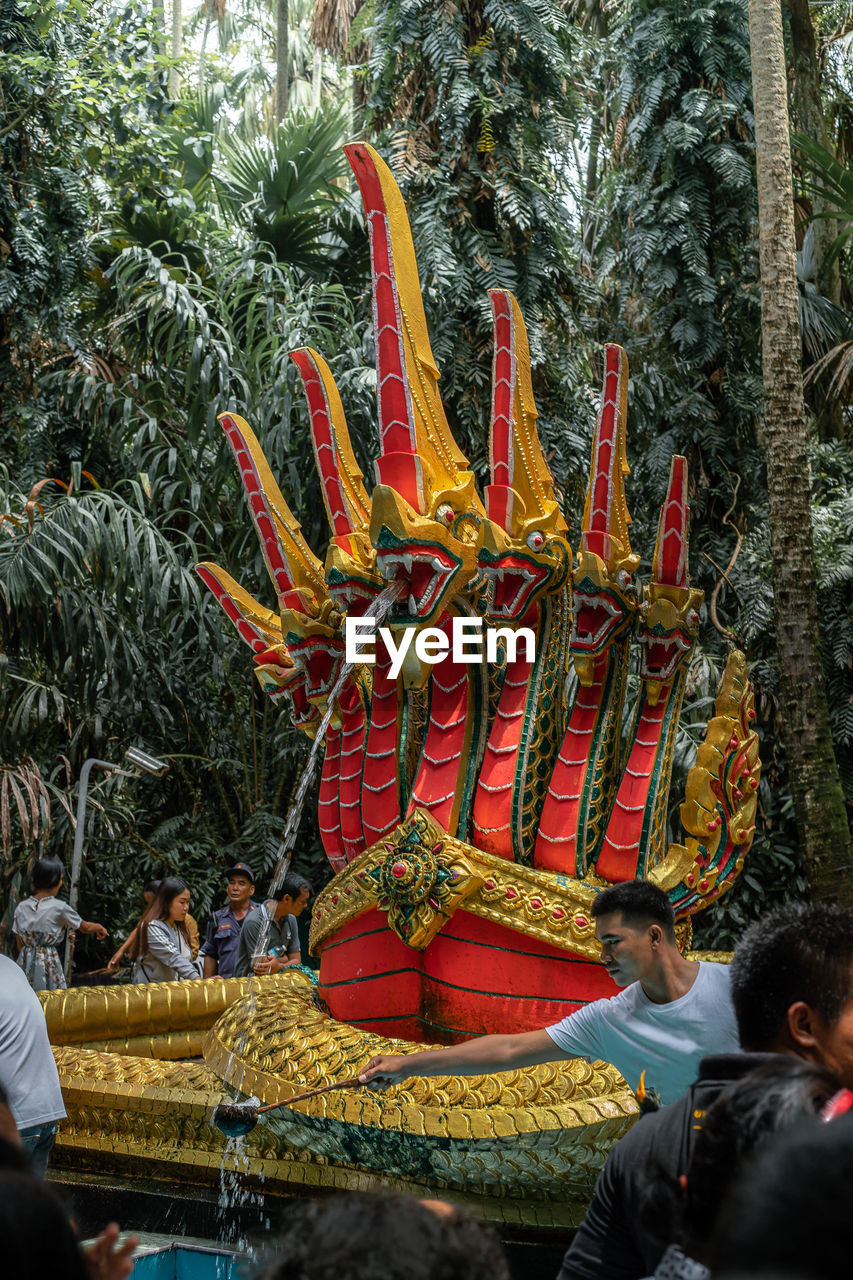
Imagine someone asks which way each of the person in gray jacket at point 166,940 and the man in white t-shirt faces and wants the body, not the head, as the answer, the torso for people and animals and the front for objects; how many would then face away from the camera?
0

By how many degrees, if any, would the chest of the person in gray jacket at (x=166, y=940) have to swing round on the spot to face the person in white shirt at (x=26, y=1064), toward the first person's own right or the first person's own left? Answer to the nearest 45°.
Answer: approximately 45° to the first person's own right

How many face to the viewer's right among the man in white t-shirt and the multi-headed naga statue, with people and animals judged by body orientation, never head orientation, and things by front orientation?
0

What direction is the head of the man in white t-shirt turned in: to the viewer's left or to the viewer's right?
to the viewer's left

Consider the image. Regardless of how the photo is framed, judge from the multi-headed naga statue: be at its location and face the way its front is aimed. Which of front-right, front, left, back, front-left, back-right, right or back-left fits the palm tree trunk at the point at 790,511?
back

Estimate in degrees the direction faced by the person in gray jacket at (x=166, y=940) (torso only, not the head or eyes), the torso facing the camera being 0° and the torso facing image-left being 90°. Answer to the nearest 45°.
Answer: approximately 315°

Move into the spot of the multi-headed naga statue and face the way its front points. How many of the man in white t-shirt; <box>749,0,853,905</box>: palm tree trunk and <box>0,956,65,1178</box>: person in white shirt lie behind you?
1

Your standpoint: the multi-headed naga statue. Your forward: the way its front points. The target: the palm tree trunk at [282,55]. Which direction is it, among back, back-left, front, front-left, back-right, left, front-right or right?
back-right

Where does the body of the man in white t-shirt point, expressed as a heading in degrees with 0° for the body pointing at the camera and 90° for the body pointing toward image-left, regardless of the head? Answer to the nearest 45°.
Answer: approximately 45°
